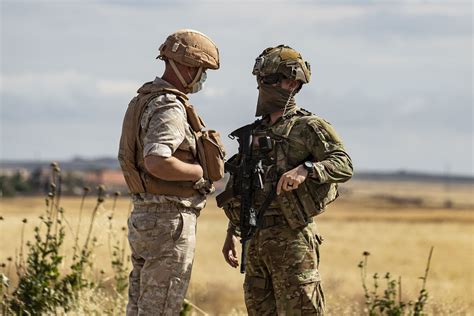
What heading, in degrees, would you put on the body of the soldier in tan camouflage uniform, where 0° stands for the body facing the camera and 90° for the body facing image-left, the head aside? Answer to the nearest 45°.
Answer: approximately 270°

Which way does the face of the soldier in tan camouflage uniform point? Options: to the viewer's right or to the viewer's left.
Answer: to the viewer's right

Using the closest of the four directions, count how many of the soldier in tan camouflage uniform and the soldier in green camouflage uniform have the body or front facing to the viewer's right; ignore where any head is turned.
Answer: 1

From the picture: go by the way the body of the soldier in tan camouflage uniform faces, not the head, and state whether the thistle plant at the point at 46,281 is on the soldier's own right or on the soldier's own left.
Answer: on the soldier's own left

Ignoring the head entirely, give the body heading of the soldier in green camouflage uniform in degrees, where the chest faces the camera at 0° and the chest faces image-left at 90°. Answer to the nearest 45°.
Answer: approximately 45°
